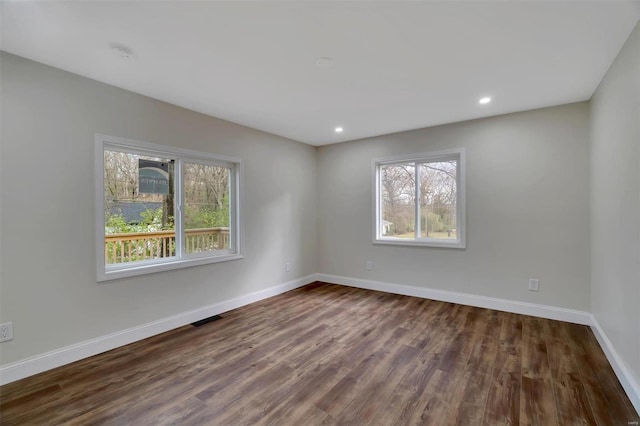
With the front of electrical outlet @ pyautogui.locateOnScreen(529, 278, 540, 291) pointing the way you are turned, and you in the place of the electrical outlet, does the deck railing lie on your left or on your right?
on your right

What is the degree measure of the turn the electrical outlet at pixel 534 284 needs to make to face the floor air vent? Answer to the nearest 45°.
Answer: approximately 45° to its right

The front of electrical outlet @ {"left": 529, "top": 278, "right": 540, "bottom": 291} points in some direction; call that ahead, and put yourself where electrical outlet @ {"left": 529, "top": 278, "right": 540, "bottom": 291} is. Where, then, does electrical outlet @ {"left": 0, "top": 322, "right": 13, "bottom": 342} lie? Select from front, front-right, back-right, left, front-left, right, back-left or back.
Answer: front-right

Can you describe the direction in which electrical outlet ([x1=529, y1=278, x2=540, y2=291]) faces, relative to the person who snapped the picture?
facing the viewer

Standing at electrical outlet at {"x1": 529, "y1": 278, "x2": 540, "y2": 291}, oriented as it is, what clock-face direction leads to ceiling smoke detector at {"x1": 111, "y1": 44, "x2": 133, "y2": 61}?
The ceiling smoke detector is roughly at 1 o'clock from the electrical outlet.

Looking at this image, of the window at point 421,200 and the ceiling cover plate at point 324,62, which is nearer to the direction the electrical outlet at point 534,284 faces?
the ceiling cover plate

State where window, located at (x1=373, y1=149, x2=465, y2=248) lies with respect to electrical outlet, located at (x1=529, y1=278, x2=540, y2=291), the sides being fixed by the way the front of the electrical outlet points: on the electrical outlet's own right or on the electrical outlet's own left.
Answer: on the electrical outlet's own right

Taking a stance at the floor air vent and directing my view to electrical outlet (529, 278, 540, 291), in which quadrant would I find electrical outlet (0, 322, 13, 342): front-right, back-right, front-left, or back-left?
back-right

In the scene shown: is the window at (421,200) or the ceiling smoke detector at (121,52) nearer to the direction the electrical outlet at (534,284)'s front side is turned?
the ceiling smoke detector

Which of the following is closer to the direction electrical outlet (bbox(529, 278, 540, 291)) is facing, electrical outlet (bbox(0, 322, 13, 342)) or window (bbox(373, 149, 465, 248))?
the electrical outlet

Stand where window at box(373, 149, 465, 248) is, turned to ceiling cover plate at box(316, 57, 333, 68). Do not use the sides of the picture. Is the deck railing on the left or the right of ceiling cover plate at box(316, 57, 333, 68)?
right

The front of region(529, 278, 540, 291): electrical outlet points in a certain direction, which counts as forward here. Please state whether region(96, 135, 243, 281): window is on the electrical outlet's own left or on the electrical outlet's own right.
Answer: on the electrical outlet's own right
